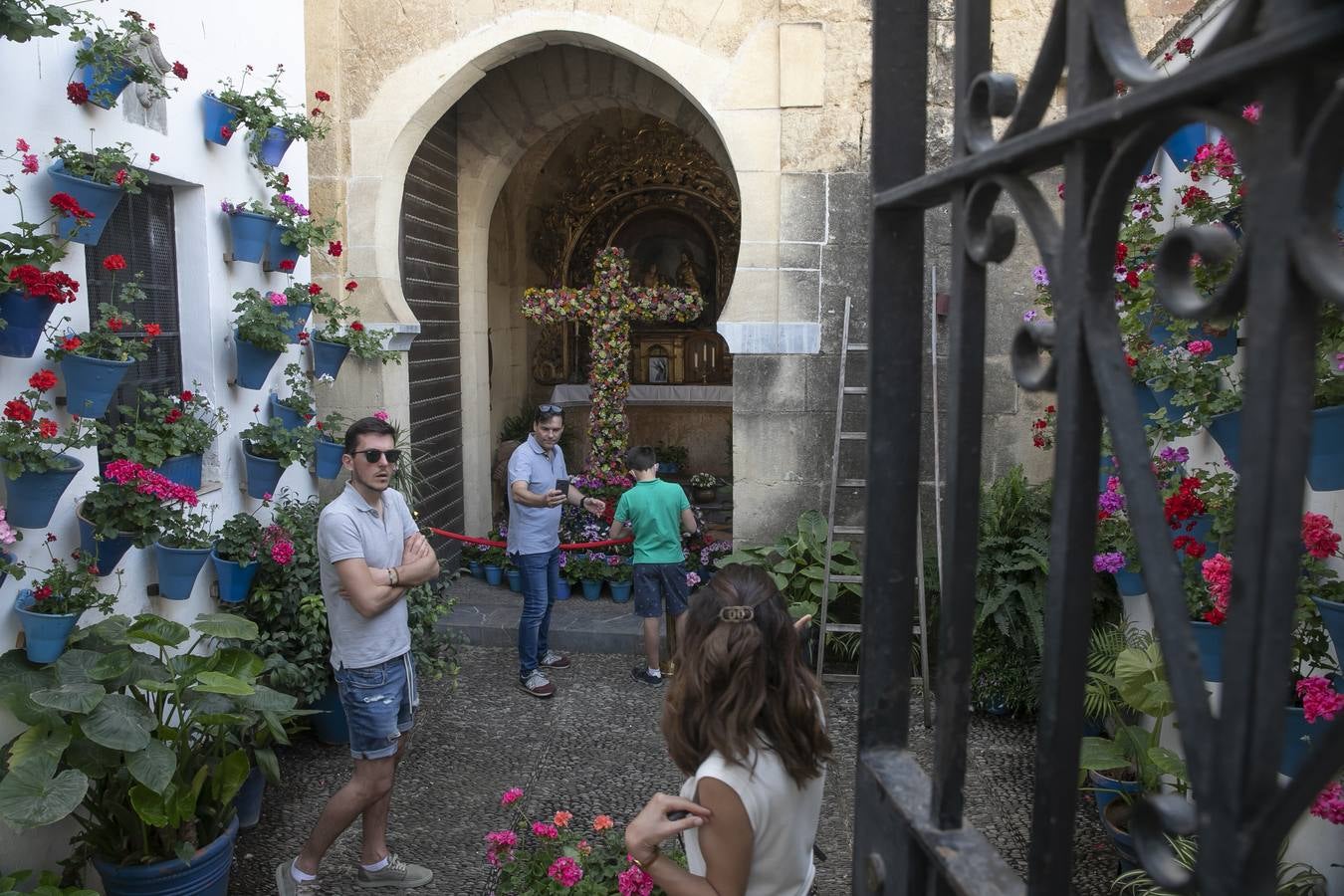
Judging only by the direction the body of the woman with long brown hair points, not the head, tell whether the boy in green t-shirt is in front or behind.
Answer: in front

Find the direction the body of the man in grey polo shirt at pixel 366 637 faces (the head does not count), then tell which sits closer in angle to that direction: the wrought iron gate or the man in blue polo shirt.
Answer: the wrought iron gate

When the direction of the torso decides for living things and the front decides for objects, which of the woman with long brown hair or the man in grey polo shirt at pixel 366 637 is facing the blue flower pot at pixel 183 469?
the woman with long brown hair

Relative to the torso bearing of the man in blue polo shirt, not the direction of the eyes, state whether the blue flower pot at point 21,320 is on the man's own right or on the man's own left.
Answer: on the man's own right

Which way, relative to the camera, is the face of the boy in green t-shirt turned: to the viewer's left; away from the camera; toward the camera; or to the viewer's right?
away from the camera

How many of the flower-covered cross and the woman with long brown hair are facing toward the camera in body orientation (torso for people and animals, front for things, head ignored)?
1

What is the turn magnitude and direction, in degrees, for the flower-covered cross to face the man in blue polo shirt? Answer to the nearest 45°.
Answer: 0° — it already faces them

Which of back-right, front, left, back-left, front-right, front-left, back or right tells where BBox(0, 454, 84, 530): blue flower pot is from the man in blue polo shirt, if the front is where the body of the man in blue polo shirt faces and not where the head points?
right

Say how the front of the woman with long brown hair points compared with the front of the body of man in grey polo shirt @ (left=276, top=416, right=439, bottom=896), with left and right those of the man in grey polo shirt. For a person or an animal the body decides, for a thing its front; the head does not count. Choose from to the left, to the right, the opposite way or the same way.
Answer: the opposite way

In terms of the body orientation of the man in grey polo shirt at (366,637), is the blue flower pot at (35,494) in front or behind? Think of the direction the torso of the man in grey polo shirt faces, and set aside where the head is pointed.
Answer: behind

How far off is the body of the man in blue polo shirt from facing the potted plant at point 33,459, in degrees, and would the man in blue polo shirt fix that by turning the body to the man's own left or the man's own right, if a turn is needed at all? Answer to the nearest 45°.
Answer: approximately 90° to the man's own right

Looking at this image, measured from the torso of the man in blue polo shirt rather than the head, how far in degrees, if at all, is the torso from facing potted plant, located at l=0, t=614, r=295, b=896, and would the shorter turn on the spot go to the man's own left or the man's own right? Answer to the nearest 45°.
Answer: approximately 90° to the man's own right
